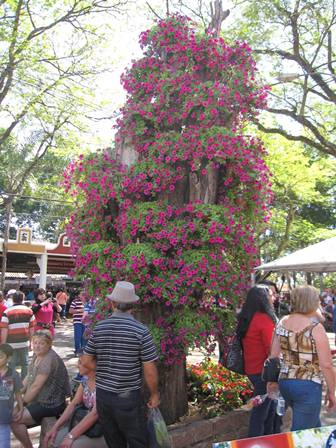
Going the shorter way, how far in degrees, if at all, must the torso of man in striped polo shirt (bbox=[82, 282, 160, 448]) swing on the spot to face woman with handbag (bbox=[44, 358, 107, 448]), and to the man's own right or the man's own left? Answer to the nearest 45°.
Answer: approximately 45° to the man's own left

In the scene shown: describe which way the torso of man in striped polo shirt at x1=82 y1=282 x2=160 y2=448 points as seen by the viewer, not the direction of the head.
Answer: away from the camera

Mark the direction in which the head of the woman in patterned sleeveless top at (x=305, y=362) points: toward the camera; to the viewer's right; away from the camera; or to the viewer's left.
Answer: away from the camera

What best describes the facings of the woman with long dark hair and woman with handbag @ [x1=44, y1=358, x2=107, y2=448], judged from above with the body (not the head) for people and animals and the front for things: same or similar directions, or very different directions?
very different directions

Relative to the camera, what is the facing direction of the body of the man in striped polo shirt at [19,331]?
away from the camera

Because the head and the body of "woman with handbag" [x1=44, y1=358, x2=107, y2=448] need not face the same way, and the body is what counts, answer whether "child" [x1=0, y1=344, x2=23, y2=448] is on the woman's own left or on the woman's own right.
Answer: on the woman's own right

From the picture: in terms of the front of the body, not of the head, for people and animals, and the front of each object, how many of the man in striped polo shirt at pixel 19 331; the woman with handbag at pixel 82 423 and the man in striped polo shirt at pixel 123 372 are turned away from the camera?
2

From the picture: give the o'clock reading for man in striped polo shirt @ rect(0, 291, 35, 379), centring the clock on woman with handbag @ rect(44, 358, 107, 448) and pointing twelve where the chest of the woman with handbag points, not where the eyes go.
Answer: The man in striped polo shirt is roughly at 4 o'clock from the woman with handbag.

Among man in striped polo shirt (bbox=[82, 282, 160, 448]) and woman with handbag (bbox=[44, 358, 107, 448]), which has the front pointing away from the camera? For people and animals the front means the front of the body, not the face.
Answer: the man in striped polo shirt

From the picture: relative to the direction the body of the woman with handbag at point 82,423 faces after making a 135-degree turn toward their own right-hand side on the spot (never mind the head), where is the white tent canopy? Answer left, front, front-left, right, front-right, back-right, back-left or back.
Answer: front-right

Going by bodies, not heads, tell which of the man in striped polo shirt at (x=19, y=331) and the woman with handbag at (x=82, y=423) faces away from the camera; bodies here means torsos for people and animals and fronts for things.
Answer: the man in striped polo shirt

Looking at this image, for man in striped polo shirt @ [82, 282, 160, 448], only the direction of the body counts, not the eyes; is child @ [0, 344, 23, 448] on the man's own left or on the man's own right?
on the man's own left

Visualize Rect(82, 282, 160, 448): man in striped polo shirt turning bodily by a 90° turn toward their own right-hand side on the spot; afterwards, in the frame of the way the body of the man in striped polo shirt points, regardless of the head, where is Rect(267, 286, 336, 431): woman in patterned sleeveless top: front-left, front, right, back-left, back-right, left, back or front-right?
front

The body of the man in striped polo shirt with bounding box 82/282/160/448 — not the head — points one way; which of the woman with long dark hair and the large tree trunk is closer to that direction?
the large tree trunk
